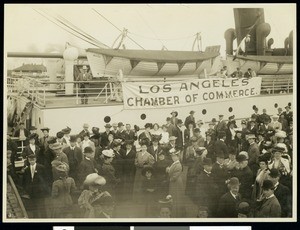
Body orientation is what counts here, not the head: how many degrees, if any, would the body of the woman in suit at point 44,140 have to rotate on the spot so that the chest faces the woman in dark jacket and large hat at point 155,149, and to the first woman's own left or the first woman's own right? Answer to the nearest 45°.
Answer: approximately 45° to the first woman's own left
